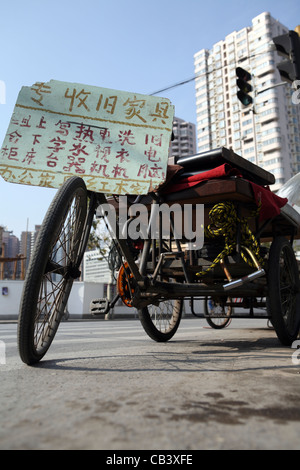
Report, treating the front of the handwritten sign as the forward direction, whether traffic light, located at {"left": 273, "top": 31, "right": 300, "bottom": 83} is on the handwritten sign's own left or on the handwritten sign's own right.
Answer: on the handwritten sign's own left

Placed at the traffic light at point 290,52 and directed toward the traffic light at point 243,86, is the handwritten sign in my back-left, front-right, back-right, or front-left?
back-left

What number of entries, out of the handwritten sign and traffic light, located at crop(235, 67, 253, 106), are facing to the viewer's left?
0

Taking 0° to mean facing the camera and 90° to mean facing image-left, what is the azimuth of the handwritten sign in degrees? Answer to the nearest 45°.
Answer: approximately 0°

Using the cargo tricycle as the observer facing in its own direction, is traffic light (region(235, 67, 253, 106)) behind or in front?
behind

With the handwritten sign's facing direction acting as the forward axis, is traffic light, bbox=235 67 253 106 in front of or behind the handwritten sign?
behind

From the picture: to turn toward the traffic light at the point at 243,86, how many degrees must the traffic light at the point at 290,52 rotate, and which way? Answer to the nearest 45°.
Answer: approximately 45° to its right

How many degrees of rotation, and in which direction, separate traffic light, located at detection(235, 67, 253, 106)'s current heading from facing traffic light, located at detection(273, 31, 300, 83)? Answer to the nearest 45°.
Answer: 0° — it already faces it
